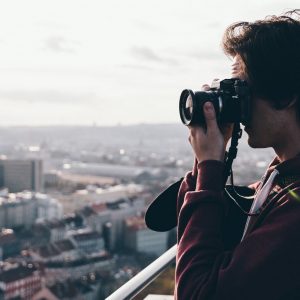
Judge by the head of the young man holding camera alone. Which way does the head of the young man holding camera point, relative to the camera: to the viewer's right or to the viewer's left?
to the viewer's left

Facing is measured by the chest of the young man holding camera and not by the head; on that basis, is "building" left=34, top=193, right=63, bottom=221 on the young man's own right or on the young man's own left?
on the young man's own right

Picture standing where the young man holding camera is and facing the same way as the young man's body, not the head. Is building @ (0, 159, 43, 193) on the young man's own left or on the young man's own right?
on the young man's own right

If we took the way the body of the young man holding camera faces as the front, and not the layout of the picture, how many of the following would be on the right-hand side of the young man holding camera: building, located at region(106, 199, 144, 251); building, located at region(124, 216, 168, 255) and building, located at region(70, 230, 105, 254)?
3

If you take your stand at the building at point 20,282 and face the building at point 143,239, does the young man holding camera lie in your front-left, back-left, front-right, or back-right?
back-right

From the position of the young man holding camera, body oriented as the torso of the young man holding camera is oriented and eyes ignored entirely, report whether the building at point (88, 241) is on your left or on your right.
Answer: on your right

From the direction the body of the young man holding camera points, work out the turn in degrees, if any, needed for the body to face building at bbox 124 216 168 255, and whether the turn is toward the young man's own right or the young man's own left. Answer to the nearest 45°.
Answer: approximately 90° to the young man's own right

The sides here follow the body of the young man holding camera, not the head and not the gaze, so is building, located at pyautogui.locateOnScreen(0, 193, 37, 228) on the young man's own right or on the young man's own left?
on the young man's own right

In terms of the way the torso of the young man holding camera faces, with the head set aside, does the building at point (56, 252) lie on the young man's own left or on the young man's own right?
on the young man's own right

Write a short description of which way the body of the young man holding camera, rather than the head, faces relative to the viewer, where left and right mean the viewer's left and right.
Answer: facing to the left of the viewer

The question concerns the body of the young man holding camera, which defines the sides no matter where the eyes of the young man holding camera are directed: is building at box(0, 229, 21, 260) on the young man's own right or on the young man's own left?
on the young man's own right

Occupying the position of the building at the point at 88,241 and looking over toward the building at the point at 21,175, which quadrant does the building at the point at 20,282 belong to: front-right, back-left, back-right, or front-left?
back-left
